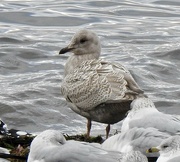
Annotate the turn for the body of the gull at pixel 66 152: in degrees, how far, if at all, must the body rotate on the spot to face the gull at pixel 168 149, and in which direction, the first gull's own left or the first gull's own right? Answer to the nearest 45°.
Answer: approximately 180°

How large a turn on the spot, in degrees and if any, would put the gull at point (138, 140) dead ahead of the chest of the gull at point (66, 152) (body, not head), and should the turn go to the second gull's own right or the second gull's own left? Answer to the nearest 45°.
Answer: approximately 135° to the second gull's own right

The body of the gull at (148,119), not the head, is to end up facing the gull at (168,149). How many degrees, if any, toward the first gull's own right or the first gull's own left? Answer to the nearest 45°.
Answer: approximately 90° to the first gull's own left

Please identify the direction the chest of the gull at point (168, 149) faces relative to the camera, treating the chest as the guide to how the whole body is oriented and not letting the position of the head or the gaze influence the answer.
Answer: to the viewer's left

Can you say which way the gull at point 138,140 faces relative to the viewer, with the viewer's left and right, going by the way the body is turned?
facing to the left of the viewer

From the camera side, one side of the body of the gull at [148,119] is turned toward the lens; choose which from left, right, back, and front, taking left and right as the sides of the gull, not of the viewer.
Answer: left

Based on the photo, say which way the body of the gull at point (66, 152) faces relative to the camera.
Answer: to the viewer's left

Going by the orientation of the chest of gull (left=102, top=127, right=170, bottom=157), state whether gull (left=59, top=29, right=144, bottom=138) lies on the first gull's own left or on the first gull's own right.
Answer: on the first gull's own right
